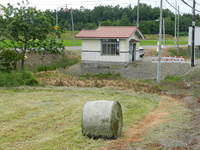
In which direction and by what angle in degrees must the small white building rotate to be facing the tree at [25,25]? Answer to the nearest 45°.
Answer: approximately 135° to its right

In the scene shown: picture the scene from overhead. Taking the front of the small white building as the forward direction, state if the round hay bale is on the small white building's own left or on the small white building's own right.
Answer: on the small white building's own right

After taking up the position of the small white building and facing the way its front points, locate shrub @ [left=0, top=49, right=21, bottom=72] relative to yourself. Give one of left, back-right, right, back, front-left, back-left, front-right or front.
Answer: back-right
